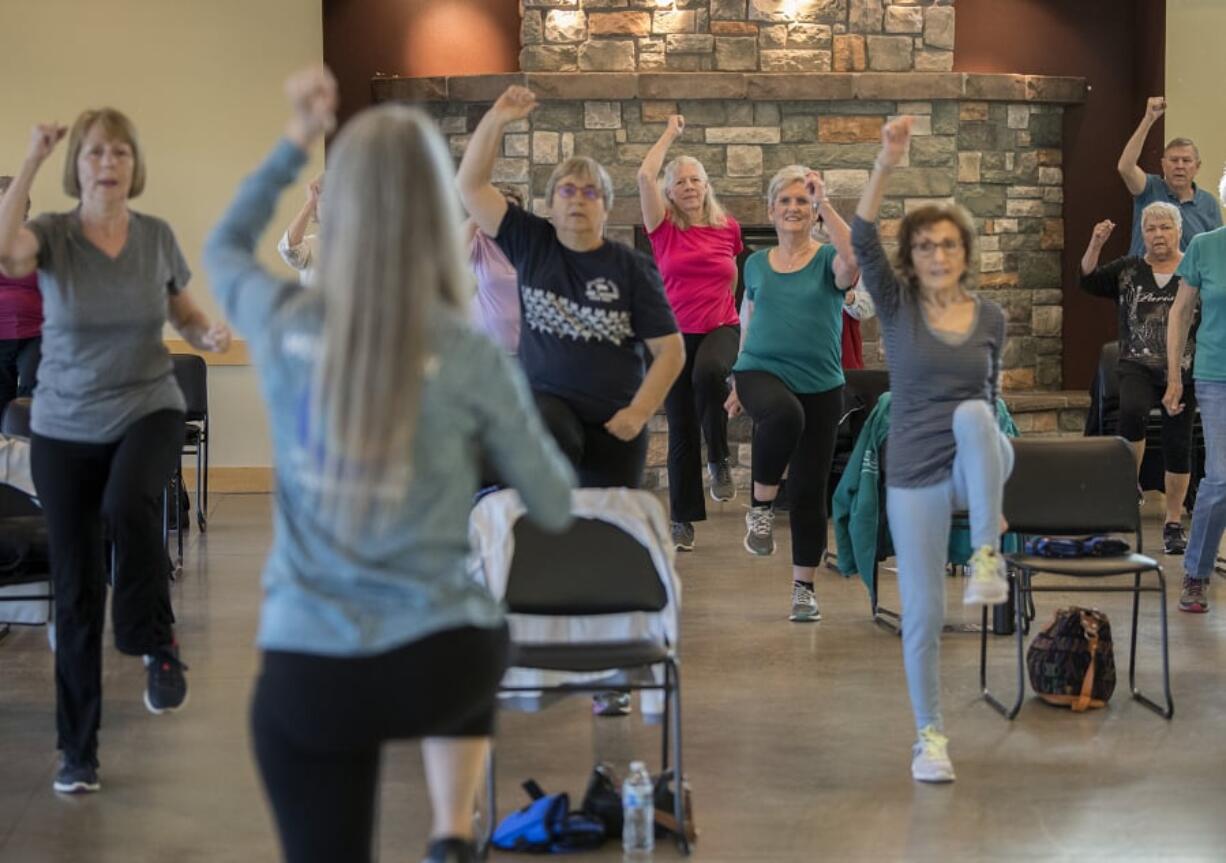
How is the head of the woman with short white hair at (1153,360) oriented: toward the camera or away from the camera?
toward the camera

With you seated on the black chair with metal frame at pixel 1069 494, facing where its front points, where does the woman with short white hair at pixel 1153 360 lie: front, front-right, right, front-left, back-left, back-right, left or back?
back

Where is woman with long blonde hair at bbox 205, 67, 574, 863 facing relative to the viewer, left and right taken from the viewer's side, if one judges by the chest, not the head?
facing away from the viewer

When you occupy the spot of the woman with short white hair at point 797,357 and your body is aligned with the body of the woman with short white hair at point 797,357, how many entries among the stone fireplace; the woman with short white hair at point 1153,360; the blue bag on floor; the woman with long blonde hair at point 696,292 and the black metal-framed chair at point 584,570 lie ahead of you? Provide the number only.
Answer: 2

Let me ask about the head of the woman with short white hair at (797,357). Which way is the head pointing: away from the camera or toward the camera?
toward the camera

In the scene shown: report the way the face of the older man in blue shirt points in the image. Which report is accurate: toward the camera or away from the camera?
toward the camera

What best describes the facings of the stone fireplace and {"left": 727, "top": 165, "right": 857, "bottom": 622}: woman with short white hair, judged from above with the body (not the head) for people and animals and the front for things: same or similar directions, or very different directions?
same or similar directions

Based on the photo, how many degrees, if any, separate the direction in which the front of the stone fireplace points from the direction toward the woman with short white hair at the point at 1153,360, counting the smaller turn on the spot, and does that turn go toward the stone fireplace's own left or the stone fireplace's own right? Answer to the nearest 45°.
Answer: approximately 45° to the stone fireplace's own left

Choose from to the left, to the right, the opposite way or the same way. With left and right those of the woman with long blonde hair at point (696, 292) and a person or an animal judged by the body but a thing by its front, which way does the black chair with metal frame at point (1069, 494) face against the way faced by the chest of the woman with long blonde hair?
the same way

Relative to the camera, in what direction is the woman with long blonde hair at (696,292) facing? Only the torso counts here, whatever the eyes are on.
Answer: toward the camera

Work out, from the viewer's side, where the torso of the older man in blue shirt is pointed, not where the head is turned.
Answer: toward the camera

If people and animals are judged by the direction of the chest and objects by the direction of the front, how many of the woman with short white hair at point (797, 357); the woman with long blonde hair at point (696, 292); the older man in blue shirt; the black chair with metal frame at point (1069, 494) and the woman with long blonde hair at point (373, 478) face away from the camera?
1

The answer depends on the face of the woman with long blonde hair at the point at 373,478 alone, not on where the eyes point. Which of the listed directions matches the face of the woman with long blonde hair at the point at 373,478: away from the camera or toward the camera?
away from the camera

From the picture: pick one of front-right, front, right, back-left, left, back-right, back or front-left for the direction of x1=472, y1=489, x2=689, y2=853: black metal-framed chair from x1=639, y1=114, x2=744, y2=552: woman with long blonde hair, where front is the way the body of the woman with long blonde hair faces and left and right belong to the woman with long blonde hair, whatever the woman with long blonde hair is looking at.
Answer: front

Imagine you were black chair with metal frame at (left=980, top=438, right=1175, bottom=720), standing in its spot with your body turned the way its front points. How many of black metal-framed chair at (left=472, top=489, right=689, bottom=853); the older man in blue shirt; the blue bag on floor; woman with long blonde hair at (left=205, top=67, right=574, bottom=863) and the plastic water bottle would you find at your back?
1

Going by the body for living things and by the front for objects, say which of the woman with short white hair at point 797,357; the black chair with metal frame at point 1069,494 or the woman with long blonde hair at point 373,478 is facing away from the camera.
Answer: the woman with long blonde hair

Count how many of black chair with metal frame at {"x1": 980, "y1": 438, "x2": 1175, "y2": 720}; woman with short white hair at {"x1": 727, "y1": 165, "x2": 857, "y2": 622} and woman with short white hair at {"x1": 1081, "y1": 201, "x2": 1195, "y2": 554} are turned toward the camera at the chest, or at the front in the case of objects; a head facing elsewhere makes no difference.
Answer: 3

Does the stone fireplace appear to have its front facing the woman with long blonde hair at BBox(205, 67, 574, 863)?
yes

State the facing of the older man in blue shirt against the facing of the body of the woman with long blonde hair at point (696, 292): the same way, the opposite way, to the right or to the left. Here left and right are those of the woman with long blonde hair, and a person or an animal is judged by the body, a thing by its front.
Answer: the same way

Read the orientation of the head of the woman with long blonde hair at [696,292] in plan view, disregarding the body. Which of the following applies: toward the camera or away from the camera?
toward the camera

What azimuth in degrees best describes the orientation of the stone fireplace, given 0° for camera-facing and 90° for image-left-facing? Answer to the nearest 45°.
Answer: approximately 0°
